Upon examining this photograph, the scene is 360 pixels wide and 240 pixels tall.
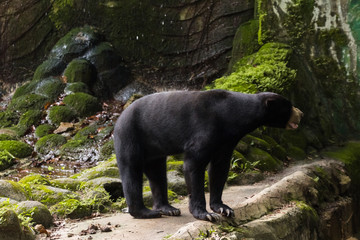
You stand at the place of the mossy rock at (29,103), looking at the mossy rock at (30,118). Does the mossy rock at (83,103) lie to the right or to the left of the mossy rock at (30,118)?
left

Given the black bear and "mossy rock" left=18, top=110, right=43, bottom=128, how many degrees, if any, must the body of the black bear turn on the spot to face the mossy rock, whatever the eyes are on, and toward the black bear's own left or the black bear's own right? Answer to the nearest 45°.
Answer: approximately 135° to the black bear's own left

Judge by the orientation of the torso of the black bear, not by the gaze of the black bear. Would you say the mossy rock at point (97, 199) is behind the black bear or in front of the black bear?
behind

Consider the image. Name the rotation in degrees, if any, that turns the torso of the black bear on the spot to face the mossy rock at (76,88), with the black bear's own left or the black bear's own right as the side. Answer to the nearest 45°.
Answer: approximately 90° to the black bear's own left

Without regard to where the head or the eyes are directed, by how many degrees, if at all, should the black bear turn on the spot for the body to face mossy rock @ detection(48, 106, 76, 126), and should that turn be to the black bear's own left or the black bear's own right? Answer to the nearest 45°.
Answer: approximately 135° to the black bear's own left

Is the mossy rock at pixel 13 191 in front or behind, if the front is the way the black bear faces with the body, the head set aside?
behind

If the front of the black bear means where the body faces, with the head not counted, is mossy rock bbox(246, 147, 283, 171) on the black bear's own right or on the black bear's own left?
on the black bear's own left

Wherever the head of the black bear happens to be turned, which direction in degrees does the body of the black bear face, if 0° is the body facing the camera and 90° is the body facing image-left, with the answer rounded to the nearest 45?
approximately 270°

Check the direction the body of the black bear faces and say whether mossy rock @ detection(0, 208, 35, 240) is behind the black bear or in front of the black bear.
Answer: behind

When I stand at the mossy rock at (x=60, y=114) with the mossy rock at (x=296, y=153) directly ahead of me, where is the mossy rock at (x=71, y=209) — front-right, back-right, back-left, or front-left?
front-right

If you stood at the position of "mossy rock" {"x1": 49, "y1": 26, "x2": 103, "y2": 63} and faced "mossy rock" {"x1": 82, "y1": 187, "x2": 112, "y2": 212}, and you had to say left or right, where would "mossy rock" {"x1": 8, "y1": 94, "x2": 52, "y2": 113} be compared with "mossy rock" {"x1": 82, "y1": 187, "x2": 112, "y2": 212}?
right

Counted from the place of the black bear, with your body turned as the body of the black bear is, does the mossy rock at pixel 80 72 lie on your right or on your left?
on your left
